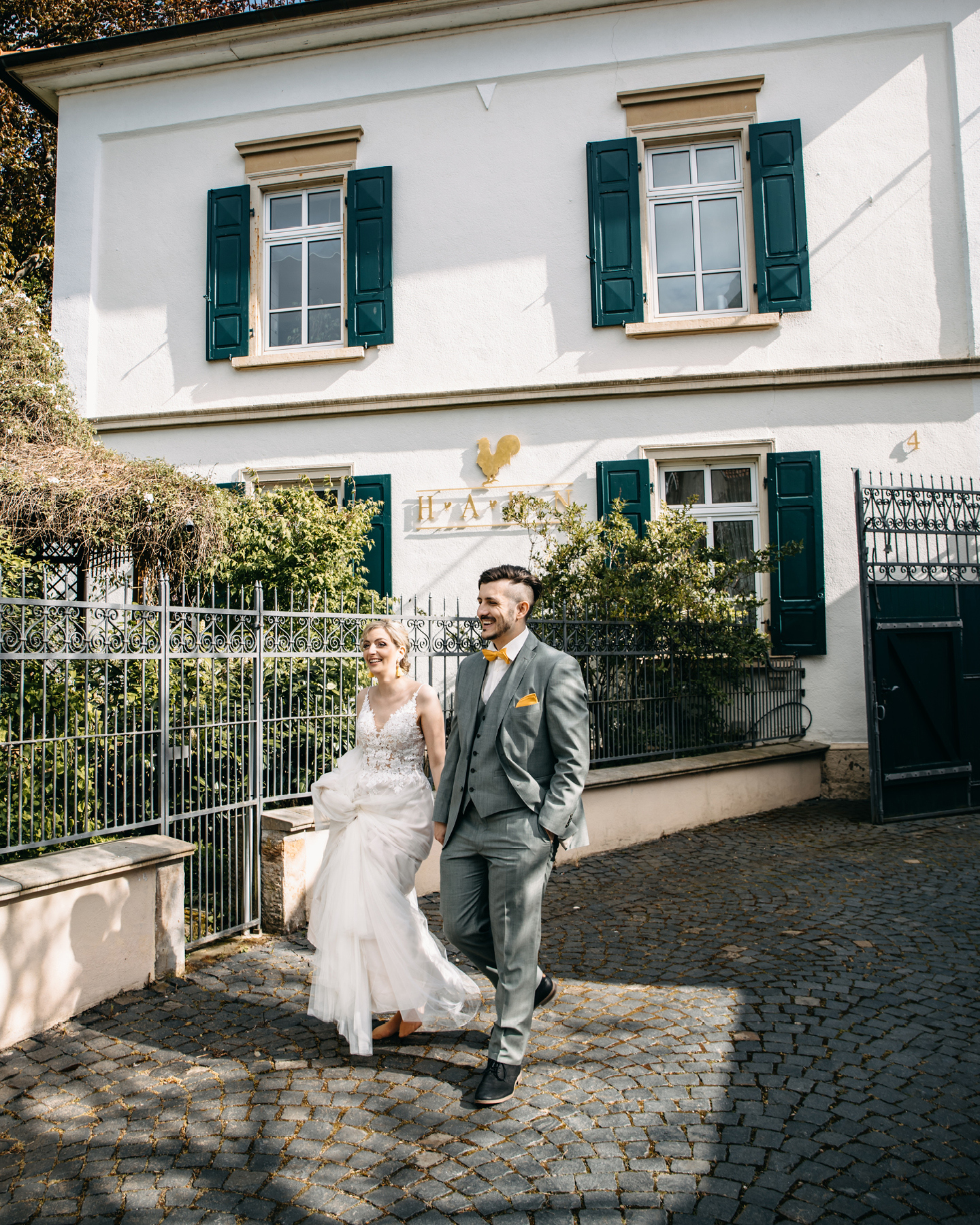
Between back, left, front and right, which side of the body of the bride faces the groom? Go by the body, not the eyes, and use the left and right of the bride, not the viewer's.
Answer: left

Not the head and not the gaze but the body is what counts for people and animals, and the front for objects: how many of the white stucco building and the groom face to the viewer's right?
0

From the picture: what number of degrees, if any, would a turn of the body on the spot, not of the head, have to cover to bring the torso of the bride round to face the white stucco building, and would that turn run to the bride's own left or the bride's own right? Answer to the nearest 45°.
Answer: approximately 135° to the bride's own right

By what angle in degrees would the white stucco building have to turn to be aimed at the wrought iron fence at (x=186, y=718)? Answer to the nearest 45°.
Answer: approximately 45° to its right

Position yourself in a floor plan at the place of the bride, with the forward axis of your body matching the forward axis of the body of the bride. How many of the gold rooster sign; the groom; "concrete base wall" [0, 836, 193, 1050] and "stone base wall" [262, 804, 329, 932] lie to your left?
1

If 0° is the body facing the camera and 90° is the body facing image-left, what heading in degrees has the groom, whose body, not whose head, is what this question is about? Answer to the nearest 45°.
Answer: approximately 45°

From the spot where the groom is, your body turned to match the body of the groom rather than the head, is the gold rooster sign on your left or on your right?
on your right

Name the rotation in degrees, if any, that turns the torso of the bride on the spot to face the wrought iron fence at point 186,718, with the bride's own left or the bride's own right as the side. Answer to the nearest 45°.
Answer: approximately 90° to the bride's own right

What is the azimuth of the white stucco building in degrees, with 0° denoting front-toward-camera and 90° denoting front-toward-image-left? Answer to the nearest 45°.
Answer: approximately 0°

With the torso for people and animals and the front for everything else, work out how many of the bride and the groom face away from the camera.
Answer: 0
